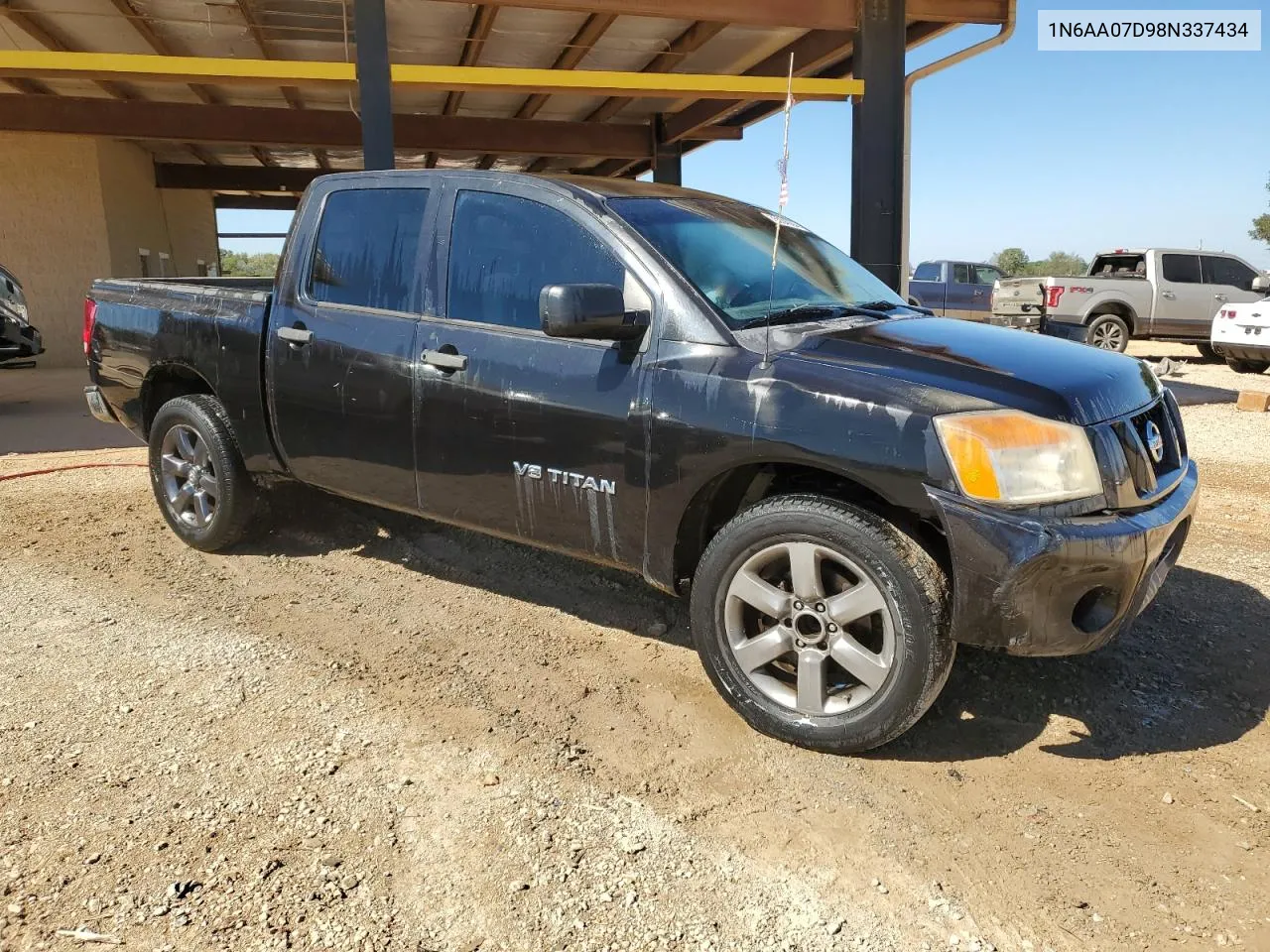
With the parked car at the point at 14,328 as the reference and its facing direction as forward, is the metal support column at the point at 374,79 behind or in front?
in front

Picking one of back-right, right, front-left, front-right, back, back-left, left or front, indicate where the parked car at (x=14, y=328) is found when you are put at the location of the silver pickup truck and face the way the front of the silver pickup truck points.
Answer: back

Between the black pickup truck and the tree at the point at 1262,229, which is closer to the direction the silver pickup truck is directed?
the tree

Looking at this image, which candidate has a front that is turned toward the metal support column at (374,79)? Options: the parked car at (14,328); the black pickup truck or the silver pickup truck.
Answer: the parked car

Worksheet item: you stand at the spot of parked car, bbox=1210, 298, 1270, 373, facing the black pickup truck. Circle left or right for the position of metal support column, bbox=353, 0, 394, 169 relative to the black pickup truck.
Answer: right

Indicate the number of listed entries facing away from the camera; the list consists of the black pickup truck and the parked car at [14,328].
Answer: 0

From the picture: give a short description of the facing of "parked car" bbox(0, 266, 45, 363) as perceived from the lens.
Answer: facing the viewer and to the right of the viewer

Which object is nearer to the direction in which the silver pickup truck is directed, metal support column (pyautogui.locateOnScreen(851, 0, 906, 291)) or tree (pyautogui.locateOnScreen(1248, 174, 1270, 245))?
the tree

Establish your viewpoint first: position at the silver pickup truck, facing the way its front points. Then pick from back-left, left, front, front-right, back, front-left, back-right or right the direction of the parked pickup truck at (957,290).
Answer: left

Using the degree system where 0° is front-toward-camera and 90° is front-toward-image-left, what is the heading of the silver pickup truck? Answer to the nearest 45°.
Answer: approximately 225°

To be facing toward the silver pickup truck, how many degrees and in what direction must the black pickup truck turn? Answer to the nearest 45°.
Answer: approximately 90° to its left
